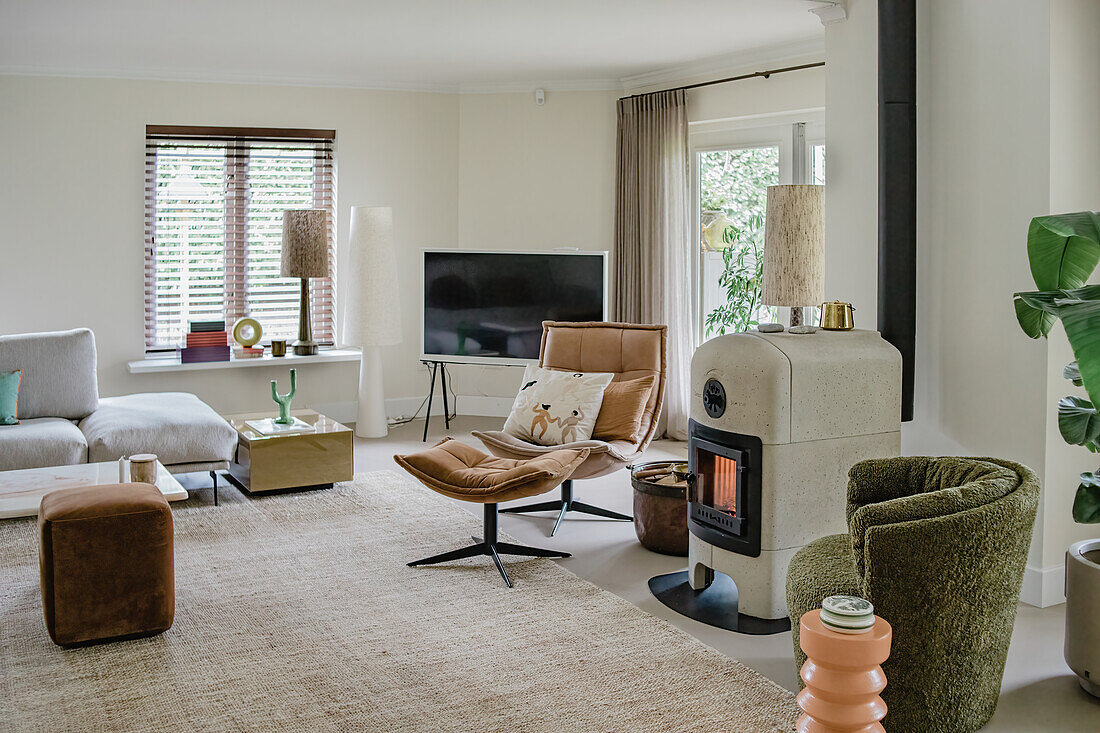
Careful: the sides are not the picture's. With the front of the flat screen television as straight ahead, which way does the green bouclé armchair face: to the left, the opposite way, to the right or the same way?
to the right

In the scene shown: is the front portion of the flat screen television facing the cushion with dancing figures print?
yes

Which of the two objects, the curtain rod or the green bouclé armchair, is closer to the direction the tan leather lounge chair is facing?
the green bouclé armchair

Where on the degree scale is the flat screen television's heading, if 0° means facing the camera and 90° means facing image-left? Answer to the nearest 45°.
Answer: approximately 0°

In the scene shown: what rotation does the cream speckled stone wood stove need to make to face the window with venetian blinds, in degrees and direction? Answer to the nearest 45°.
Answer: approximately 90° to its right

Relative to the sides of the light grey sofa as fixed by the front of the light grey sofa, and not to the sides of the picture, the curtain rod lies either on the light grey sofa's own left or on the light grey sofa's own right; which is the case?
on the light grey sofa's own left

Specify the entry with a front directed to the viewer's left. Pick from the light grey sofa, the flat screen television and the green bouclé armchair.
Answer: the green bouclé armchair

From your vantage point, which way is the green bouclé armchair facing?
to the viewer's left
